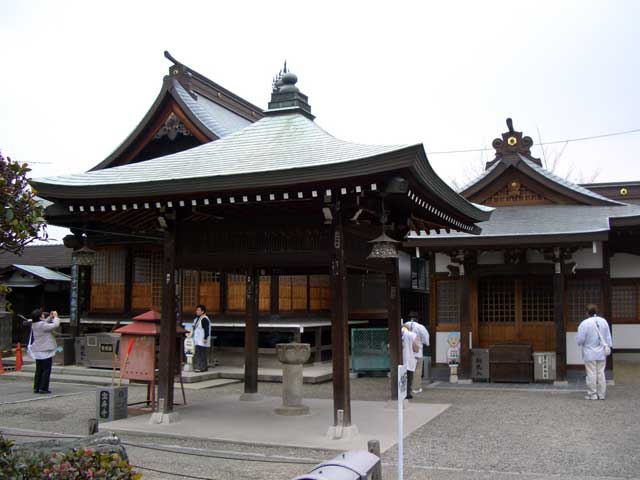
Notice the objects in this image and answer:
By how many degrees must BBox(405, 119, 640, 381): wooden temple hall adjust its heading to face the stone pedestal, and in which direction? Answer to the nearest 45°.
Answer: approximately 45° to its right

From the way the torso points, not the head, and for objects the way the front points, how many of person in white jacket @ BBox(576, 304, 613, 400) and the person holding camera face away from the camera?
1

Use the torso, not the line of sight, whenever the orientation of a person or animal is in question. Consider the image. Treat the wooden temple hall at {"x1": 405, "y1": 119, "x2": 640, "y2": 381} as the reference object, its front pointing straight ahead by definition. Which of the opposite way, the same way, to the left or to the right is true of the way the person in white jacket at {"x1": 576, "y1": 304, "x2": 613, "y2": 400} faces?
the opposite way

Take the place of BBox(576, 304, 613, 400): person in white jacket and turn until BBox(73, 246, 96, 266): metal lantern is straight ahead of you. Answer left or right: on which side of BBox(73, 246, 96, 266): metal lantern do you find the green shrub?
left

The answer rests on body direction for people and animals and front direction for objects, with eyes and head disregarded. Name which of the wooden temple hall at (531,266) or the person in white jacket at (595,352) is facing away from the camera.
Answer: the person in white jacket

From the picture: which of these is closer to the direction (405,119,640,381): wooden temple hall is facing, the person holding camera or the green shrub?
the green shrub

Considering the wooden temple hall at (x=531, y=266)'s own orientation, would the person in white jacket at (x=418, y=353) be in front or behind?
in front

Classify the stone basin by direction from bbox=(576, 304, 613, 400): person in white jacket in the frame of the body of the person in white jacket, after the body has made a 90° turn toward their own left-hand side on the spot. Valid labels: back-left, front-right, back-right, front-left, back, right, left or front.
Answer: front-left

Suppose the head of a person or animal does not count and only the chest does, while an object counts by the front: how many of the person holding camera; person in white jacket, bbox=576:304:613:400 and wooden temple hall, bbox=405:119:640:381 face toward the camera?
1

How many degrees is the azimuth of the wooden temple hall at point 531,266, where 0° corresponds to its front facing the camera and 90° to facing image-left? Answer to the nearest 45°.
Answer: approximately 0°

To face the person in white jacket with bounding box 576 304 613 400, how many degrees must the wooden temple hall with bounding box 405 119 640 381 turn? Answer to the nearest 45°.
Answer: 0° — it already faces them

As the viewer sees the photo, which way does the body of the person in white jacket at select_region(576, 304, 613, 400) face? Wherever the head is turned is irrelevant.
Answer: away from the camera
